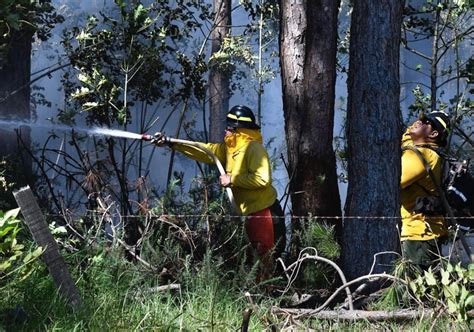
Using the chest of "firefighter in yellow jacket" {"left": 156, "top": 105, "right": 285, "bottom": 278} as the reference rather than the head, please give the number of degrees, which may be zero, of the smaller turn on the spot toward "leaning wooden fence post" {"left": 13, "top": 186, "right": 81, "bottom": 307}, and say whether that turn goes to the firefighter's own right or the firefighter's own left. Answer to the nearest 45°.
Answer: approximately 45° to the firefighter's own left

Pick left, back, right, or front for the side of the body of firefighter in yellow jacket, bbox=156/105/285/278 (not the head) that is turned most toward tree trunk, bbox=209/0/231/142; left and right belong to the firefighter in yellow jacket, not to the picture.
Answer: right

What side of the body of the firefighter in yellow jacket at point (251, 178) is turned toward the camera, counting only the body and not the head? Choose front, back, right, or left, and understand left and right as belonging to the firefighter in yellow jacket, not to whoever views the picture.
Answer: left

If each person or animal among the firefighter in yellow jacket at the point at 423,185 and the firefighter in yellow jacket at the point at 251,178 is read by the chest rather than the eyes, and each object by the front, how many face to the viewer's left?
2

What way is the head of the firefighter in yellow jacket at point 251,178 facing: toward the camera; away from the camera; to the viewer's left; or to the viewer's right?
to the viewer's left

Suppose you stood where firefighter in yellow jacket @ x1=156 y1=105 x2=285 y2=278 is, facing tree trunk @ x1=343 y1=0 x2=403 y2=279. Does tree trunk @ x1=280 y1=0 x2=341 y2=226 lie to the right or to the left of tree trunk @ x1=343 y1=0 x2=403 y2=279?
left

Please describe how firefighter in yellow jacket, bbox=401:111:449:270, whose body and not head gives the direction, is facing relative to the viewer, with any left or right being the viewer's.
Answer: facing to the left of the viewer

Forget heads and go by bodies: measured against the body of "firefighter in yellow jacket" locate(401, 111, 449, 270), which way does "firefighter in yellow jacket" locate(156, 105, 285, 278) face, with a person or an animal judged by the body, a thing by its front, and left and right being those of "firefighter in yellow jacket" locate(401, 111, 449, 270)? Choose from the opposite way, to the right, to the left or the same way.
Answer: the same way

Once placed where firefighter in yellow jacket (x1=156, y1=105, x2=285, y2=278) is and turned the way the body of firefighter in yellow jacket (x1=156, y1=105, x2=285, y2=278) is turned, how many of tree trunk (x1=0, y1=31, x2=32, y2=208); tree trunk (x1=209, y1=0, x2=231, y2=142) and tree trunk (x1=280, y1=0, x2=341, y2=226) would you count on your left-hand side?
0

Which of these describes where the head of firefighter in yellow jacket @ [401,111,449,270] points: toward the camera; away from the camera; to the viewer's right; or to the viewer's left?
to the viewer's left

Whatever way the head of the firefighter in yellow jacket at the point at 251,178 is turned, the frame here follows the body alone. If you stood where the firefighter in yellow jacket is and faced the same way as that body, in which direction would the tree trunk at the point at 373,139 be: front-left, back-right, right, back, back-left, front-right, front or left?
back
